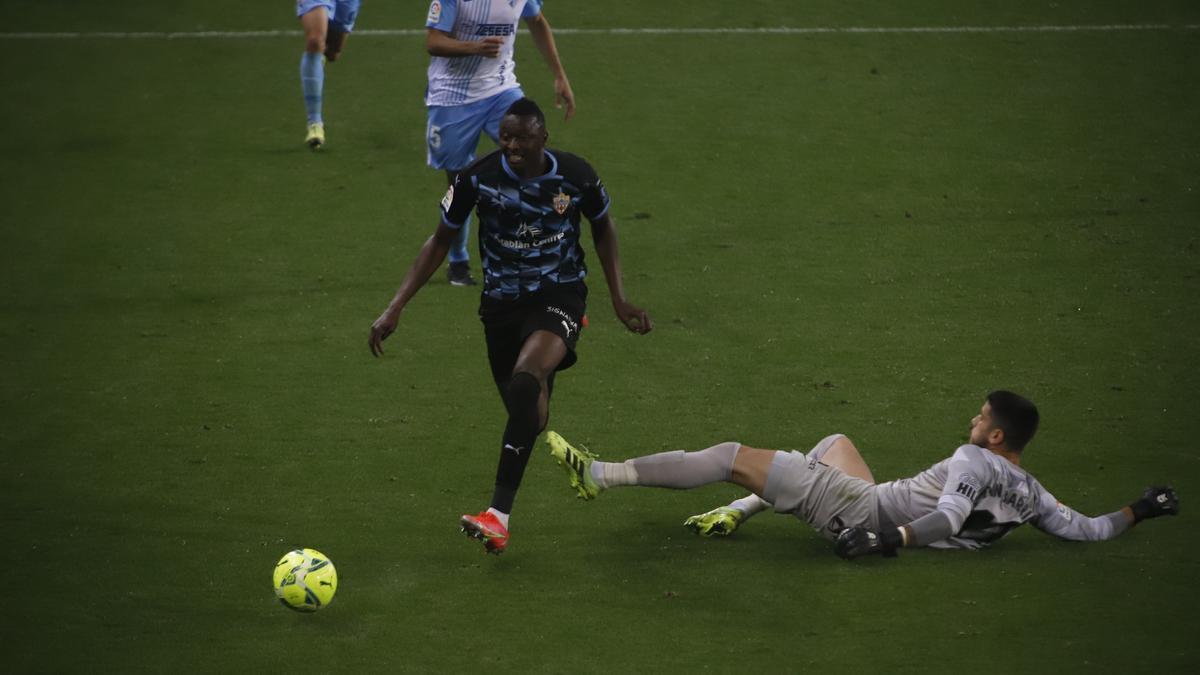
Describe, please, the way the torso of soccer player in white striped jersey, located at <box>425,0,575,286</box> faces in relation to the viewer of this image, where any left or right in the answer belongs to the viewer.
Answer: facing the viewer and to the right of the viewer

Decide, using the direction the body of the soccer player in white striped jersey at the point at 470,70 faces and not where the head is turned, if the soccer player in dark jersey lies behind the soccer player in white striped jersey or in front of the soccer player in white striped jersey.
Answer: in front

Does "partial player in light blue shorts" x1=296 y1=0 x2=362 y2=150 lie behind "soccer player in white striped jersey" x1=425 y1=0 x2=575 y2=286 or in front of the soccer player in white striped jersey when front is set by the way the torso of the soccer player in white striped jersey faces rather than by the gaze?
behind

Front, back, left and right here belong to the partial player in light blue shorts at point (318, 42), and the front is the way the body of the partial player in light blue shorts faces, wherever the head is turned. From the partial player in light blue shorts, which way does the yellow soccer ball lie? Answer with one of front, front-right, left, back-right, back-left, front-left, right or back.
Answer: front

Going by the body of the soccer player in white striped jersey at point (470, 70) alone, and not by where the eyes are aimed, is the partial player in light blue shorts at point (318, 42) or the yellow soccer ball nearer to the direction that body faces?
the yellow soccer ball

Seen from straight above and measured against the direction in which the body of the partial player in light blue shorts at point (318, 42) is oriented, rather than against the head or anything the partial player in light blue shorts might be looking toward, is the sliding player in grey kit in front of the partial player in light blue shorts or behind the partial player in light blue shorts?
in front

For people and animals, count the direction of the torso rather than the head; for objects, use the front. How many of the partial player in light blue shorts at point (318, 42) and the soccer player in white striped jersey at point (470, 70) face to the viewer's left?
0

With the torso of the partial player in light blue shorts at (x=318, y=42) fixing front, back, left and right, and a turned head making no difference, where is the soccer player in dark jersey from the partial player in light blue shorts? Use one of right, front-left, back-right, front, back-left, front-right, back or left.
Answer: front

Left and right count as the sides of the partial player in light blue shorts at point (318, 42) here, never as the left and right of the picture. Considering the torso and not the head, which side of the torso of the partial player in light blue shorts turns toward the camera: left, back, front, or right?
front

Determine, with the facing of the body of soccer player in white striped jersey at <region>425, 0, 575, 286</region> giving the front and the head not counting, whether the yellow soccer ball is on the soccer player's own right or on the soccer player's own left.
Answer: on the soccer player's own right
